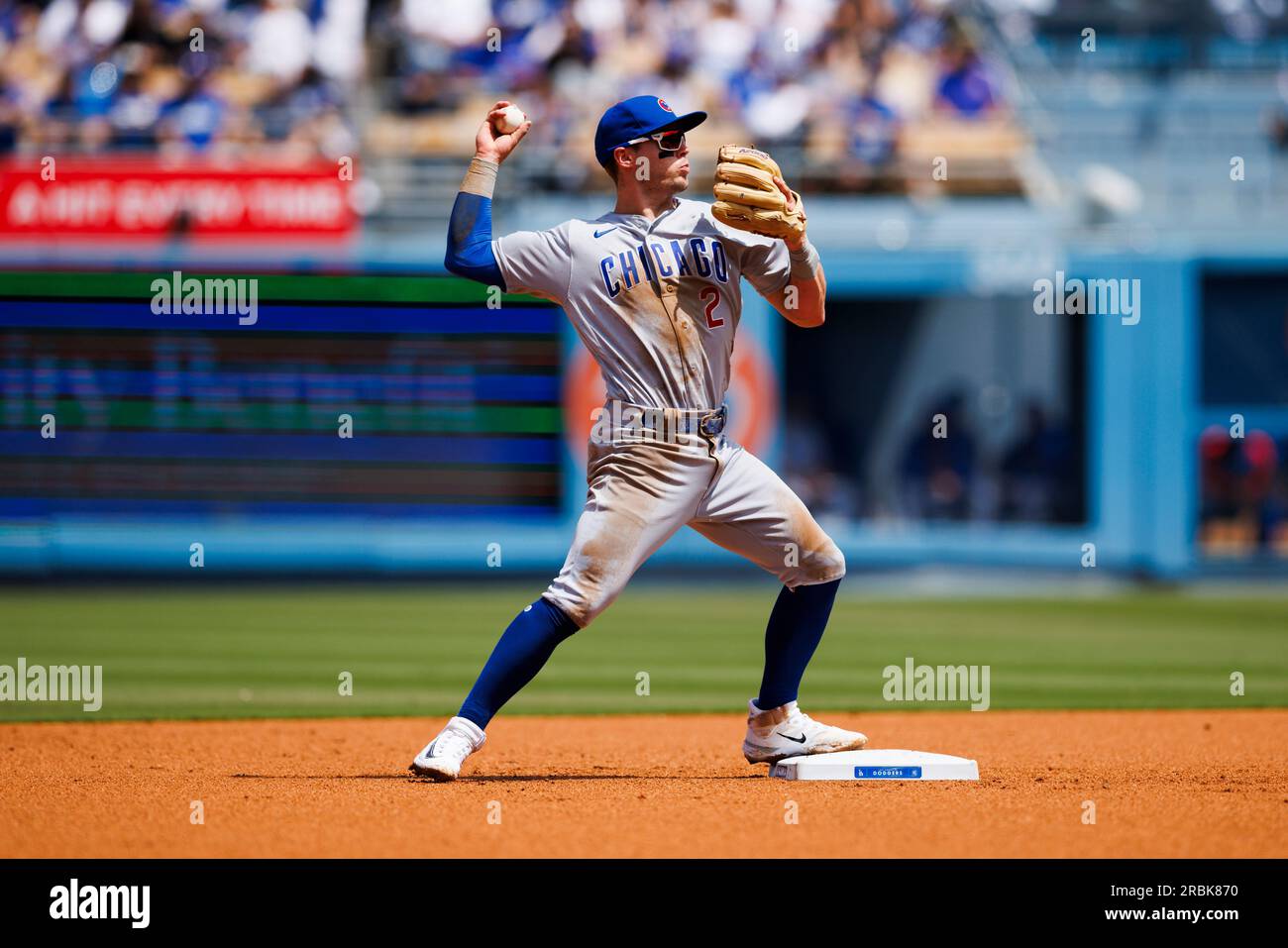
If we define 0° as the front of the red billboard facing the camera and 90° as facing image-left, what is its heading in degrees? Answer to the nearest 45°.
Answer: approximately 0°

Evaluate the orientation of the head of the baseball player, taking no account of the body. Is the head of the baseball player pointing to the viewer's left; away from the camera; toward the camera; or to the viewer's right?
to the viewer's right

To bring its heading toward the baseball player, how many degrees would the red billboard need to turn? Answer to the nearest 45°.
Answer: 0° — it already faces them
